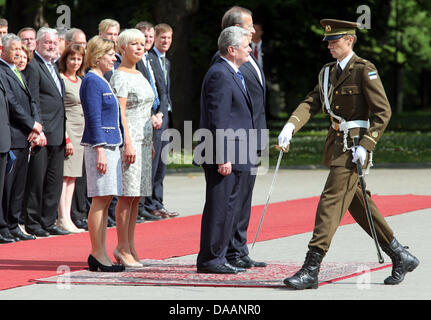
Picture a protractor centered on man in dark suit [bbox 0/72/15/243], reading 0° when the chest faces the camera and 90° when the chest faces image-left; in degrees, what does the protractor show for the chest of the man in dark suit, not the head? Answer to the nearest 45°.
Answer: approximately 315°

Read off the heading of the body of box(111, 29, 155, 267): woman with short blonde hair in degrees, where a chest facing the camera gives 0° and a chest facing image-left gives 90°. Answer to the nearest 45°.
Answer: approximately 315°

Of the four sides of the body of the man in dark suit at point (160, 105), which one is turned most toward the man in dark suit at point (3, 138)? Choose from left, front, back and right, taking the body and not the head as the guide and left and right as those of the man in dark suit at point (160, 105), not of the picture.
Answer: right

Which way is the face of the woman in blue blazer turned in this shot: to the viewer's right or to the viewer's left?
to the viewer's right
